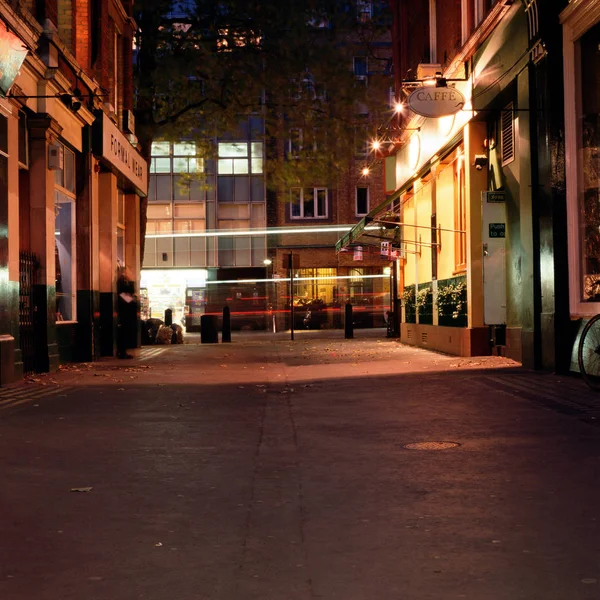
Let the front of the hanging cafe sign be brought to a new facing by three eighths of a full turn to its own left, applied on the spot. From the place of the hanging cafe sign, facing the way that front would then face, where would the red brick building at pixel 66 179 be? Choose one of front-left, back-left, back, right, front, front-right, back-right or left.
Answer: back-left

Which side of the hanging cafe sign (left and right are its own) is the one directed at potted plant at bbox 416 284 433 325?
back

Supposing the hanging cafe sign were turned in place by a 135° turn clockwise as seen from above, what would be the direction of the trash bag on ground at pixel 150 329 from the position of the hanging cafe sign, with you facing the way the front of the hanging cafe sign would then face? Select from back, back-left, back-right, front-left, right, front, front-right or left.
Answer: front

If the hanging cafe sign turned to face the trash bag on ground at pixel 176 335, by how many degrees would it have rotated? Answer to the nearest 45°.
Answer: approximately 135° to its right

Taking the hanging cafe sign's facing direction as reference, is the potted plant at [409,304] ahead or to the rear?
to the rear

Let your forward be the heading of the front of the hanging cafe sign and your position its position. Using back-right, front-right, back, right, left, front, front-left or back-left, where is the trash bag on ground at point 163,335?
back-right

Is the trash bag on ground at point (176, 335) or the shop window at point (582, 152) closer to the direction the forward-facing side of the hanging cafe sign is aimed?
the shop window

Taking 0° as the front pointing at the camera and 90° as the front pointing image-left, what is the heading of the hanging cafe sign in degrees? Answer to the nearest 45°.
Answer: approximately 0°
